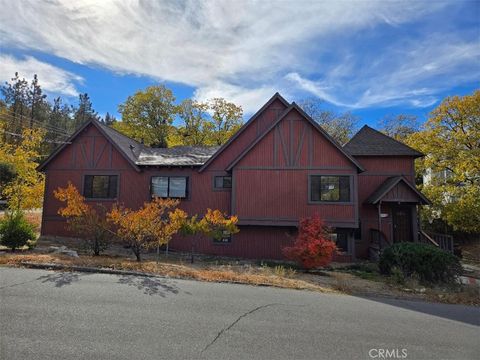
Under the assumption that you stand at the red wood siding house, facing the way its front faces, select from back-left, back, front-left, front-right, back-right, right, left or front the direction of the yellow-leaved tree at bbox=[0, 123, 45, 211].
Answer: right

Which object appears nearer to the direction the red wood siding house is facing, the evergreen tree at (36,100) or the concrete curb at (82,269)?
the concrete curb

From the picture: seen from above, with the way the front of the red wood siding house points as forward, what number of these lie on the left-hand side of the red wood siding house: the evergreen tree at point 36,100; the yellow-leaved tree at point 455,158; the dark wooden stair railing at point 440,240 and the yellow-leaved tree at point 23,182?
2

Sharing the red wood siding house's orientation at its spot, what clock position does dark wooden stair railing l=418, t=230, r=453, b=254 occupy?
The dark wooden stair railing is roughly at 9 o'clock from the red wood siding house.

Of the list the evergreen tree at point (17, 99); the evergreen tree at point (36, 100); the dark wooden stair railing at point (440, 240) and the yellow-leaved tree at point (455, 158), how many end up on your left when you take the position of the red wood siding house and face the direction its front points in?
2

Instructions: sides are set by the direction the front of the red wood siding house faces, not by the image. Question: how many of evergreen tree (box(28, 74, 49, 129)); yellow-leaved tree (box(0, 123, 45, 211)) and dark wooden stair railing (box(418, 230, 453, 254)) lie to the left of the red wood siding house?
1

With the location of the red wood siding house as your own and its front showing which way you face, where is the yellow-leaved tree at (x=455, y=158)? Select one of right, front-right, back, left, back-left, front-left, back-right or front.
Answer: left

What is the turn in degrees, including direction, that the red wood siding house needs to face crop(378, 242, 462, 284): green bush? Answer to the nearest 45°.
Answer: approximately 45° to its left

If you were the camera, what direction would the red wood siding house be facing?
facing the viewer

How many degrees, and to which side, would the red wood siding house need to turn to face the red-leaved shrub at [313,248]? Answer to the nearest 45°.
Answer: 0° — it already faces it

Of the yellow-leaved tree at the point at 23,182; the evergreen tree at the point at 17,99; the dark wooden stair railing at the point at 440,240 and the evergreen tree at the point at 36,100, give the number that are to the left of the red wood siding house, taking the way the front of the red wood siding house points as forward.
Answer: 1

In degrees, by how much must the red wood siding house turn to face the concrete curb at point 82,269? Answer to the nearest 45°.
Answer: approximately 45° to its right

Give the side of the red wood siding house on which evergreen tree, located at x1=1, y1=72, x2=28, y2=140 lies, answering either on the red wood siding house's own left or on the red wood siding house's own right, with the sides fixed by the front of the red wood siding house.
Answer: on the red wood siding house's own right

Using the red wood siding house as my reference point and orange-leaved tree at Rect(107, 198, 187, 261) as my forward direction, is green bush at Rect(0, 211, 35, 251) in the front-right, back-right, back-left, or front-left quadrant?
front-right

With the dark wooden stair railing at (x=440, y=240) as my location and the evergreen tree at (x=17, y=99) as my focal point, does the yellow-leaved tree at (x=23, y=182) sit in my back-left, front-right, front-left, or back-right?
front-left
